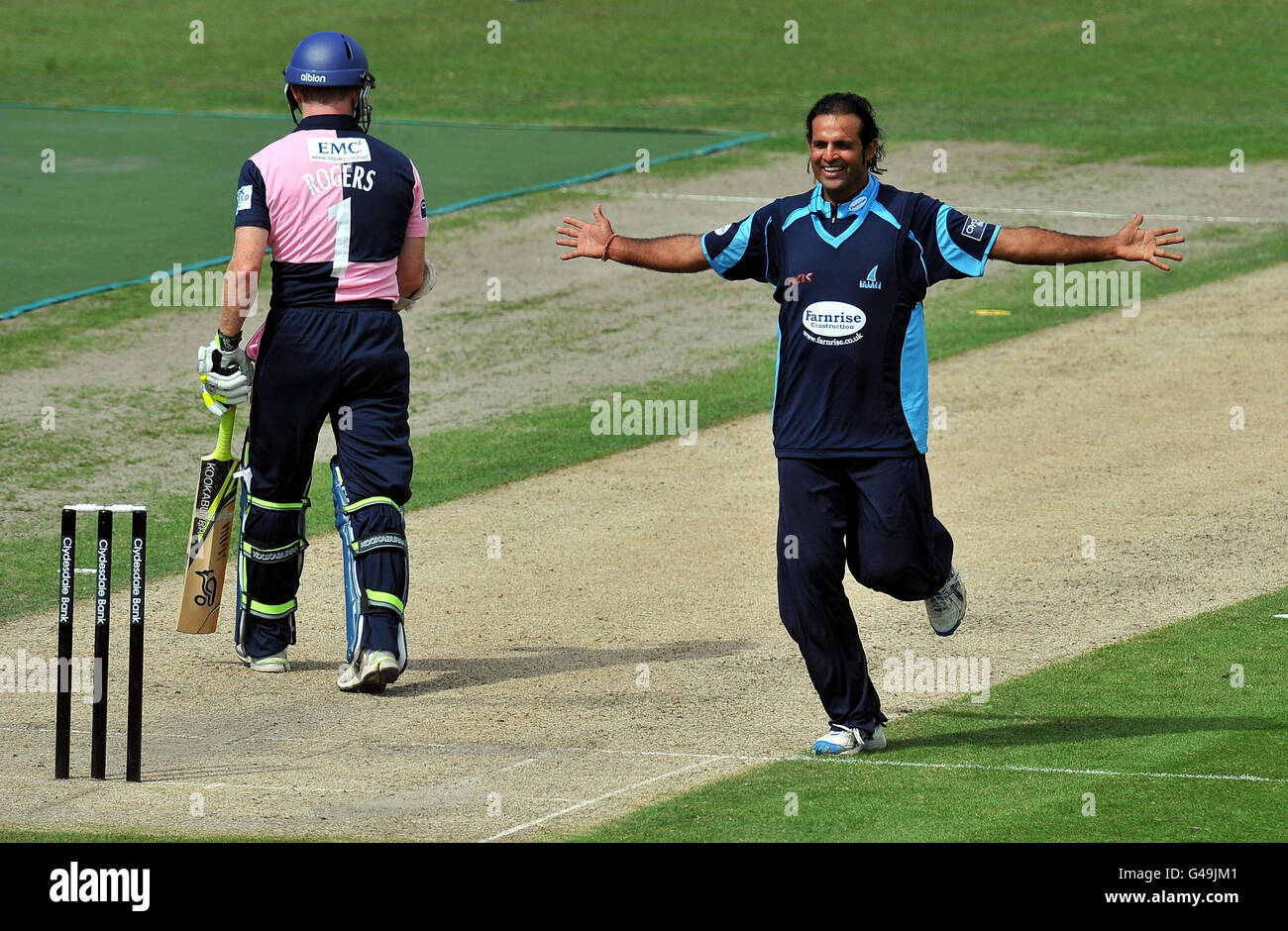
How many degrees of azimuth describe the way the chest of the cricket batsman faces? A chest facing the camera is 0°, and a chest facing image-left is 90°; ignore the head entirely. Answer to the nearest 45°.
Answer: approximately 180°
